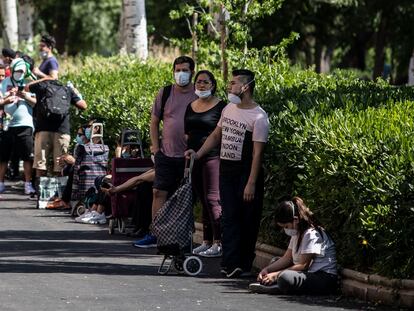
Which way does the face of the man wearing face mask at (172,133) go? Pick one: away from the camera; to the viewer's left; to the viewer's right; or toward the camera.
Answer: toward the camera

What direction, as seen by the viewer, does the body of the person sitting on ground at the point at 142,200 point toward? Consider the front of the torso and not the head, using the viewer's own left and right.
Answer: facing to the left of the viewer

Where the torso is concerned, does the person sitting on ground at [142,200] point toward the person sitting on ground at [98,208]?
no

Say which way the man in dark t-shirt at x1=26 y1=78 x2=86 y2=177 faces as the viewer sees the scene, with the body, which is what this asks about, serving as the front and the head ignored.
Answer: away from the camera

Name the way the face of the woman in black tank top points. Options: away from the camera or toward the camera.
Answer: toward the camera

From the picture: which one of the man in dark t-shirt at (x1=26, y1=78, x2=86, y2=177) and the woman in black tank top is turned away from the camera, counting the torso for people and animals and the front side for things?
the man in dark t-shirt

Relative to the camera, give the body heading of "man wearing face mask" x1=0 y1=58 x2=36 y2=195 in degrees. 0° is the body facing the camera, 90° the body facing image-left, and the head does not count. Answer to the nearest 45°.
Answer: approximately 0°

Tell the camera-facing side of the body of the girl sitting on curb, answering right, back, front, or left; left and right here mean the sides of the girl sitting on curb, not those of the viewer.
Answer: left

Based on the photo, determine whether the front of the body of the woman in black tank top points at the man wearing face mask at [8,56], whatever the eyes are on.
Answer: no

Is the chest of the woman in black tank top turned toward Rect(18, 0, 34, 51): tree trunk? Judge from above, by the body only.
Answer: no

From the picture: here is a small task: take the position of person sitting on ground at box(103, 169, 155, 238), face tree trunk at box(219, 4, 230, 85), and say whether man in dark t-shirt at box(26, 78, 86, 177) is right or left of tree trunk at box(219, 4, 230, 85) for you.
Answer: left

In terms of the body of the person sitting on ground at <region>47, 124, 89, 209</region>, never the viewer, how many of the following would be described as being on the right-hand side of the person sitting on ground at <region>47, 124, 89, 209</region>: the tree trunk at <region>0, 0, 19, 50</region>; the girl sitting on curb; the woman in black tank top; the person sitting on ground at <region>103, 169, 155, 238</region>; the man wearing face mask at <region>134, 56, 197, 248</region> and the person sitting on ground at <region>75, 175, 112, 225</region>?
1

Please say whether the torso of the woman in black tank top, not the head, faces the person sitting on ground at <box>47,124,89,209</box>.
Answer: no

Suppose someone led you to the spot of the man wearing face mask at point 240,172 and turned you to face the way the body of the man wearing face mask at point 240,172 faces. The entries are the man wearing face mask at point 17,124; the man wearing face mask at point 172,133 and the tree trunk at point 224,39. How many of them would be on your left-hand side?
0

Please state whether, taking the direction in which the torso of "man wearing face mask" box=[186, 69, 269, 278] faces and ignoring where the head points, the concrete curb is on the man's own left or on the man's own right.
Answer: on the man's own left
